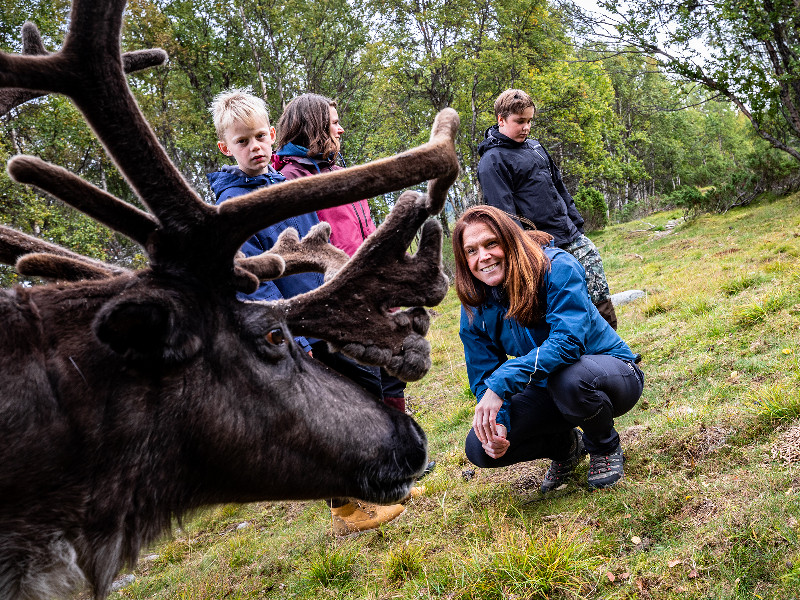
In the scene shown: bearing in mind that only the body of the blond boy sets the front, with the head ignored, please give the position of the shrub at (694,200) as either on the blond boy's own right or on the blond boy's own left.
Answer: on the blond boy's own left

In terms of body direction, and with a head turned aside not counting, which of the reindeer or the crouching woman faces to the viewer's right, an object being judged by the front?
the reindeer

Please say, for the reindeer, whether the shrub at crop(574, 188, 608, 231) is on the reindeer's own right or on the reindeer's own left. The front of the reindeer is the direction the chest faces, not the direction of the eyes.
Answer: on the reindeer's own left

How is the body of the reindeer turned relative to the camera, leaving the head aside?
to the viewer's right

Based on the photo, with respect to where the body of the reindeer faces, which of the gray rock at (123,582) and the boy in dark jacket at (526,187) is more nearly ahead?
the boy in dark jacket

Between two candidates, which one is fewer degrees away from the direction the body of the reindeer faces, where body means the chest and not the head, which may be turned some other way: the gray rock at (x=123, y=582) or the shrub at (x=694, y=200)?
the shrub

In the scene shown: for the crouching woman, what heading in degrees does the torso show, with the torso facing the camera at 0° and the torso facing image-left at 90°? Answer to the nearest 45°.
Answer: approximately 45°

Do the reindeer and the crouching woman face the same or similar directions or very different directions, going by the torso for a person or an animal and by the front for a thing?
very different directions

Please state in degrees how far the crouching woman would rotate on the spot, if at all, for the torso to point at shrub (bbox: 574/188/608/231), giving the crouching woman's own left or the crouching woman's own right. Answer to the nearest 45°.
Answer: approximately 135° to the crouching woman's own right

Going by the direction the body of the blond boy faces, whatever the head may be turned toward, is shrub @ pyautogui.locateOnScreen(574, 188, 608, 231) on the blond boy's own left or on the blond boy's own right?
on the blond boy's own left

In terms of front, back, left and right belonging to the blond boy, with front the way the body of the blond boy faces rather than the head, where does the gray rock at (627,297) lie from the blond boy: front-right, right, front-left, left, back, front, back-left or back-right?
left

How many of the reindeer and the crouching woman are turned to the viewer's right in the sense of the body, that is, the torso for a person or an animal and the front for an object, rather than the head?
1

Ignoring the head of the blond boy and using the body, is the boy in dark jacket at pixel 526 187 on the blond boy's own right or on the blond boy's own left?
on the blond boy's own left
